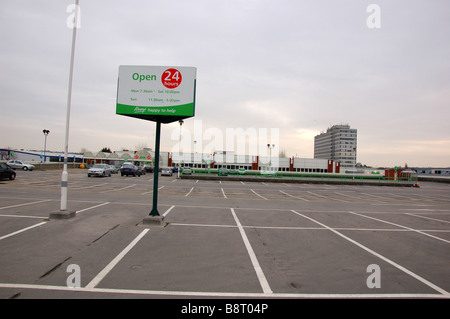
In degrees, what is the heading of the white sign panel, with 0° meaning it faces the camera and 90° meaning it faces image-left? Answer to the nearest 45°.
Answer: approximately 0°

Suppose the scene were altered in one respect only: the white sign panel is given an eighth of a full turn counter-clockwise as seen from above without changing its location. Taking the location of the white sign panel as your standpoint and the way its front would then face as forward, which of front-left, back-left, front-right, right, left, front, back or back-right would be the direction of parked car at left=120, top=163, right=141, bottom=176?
back-left

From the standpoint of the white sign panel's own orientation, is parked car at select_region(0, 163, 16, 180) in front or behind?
behind
